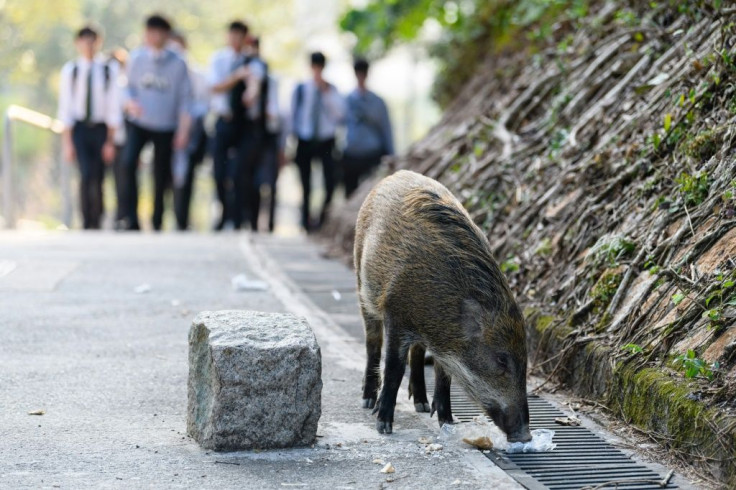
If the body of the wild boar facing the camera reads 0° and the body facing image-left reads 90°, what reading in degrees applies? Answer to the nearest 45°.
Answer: approximately 315°

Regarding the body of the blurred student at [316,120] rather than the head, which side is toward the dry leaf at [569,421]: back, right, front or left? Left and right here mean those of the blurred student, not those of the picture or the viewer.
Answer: front

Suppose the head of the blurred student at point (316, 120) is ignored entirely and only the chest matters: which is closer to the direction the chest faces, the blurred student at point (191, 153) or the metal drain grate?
the metal drain grate

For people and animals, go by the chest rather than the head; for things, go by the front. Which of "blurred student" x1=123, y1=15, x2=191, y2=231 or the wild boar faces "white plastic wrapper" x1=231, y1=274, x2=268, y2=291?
the blurred student

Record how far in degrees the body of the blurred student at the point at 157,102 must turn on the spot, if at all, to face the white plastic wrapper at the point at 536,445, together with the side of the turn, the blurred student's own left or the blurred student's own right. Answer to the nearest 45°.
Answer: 0° — they already face it

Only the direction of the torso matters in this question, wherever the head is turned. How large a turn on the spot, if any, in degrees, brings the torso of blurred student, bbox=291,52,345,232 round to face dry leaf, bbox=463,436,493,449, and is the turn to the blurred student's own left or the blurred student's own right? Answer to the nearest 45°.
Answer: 0° — they already face it

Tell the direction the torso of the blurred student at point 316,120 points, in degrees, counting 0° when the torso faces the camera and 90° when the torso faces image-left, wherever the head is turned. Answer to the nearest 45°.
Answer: approximately 0°

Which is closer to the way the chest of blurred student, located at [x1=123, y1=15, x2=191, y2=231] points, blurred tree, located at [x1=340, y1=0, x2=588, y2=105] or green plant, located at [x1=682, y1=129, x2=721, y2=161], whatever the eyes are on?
the green plant

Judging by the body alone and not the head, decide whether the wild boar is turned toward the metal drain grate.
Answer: yes
